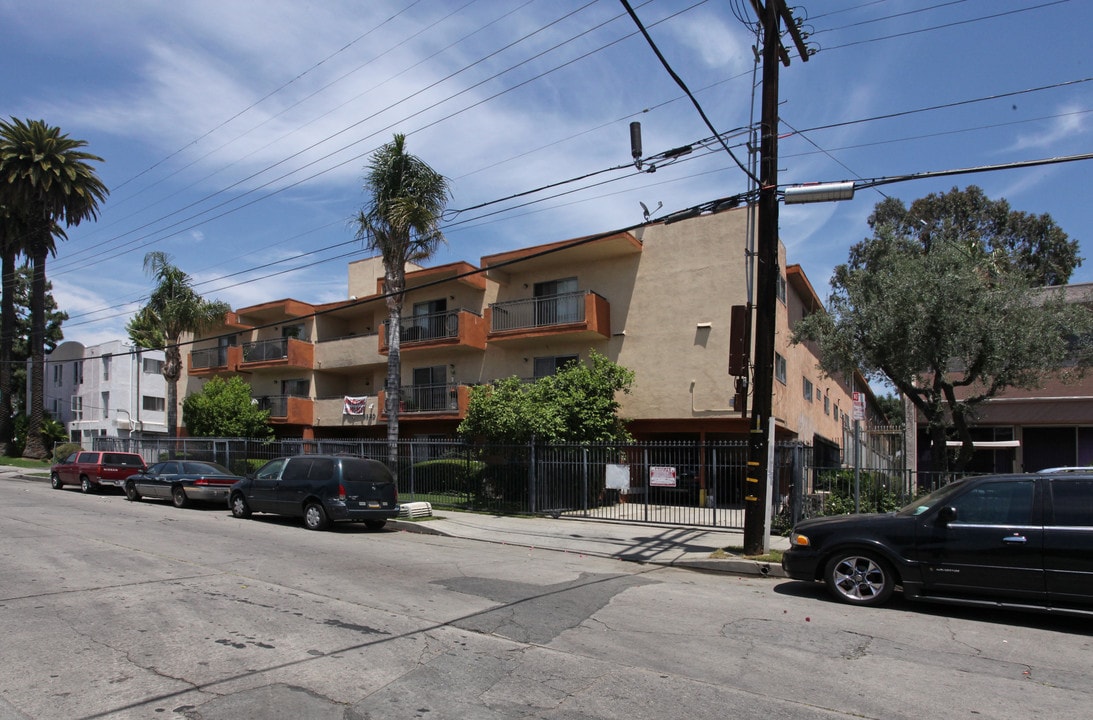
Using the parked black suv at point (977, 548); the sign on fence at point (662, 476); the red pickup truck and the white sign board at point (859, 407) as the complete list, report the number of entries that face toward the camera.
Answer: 2

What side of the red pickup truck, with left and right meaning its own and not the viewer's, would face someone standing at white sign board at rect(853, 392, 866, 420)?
back

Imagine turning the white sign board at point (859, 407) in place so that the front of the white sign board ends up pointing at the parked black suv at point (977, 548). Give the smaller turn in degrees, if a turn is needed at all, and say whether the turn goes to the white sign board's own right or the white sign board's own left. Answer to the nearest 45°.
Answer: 0° — it already faces it

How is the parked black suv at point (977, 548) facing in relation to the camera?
to the viewer's left

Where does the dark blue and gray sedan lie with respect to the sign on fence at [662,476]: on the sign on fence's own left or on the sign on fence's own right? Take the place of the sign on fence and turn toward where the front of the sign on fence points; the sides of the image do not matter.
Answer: on the sign on fence's own right

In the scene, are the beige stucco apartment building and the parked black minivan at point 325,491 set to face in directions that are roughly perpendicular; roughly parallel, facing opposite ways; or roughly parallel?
roughly perpendicular

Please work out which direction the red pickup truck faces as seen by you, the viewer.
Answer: facing away from the viewer and to the left of the viewer

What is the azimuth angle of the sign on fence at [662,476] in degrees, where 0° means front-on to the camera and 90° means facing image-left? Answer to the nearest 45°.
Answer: approximately 0°

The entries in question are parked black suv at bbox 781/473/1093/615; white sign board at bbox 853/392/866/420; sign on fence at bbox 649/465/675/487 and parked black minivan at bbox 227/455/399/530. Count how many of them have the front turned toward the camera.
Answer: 2

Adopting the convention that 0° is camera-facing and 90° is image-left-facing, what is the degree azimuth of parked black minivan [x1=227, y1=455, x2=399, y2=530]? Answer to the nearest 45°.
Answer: approximately 135°

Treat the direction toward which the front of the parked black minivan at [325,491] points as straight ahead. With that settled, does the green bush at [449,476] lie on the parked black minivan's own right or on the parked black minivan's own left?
on the parked black minivan's own right
